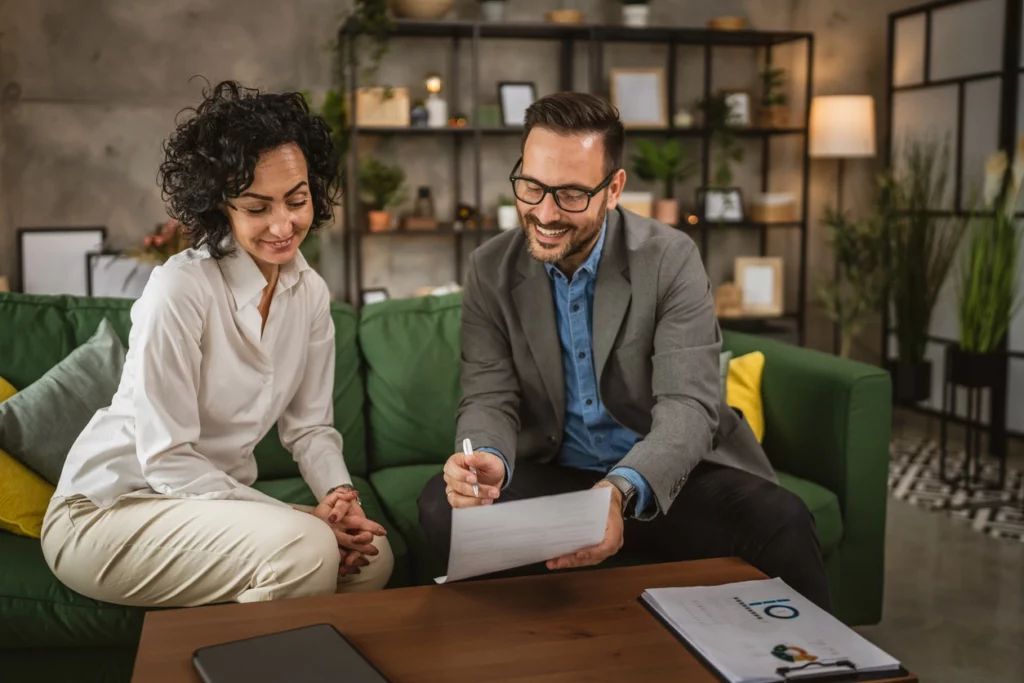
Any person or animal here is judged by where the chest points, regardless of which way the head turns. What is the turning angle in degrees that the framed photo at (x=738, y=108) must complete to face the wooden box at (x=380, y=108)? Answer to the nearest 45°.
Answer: approximately 45° to its right

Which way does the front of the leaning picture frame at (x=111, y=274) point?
toward the camera

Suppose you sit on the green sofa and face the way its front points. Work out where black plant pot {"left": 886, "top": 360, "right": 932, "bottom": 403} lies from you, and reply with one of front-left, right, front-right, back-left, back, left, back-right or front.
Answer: back-left

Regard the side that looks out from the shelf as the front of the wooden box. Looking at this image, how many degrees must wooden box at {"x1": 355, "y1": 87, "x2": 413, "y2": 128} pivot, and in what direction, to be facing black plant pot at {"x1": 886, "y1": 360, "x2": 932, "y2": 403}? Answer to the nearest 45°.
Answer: approximately 90° to its left

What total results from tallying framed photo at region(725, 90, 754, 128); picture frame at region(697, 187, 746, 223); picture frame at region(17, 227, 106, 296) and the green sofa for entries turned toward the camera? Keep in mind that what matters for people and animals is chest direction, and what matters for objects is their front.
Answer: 4

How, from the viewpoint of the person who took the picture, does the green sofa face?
facing the viewer

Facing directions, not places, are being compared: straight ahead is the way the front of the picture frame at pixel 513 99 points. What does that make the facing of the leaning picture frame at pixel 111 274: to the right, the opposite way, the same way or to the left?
the same way

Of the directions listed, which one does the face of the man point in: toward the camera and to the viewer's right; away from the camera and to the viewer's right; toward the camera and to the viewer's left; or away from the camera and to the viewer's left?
toward the camera and to the viewer's left

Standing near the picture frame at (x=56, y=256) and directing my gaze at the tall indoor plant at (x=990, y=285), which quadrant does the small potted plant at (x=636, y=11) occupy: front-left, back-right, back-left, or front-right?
front-left

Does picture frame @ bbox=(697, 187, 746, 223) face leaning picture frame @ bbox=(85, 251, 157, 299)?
no

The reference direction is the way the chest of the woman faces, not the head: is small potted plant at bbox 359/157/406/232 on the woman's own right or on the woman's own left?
on the woman's own left

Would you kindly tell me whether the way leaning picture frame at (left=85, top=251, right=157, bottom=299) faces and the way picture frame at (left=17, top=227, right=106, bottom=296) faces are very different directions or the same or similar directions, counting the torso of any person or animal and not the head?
same or similar directions

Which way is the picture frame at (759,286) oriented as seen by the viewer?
toward the camera

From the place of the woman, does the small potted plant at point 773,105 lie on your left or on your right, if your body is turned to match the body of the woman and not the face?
on your left

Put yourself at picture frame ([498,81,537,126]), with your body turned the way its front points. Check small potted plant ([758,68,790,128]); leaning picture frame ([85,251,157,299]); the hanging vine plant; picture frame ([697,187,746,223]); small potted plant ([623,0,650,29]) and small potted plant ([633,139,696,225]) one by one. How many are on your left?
4

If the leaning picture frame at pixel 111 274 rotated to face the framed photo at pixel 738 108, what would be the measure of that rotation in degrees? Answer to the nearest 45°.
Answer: approximately 90° to its left
